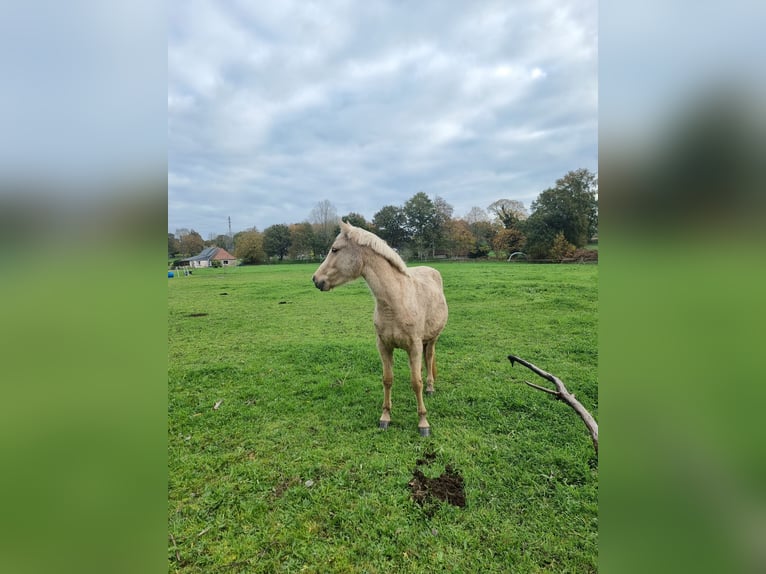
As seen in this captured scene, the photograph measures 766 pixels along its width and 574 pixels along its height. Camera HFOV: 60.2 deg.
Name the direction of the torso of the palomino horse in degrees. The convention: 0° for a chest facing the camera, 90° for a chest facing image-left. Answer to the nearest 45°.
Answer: approximately 45°

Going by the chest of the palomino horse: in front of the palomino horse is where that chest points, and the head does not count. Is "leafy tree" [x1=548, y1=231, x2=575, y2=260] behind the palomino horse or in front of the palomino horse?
behind

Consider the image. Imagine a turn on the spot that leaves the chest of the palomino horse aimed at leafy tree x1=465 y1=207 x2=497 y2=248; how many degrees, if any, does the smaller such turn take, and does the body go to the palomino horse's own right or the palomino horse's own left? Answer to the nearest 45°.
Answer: approximately 135° to the palomino horse's own right

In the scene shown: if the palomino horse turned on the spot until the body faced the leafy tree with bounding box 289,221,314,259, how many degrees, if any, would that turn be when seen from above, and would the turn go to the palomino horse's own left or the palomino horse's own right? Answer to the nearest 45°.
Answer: approximately 135° to the palomino horse's own right

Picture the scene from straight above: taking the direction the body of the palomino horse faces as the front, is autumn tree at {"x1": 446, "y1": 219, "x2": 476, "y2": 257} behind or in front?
behind

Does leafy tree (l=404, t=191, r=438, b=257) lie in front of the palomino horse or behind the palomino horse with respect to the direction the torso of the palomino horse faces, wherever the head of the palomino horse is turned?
behind

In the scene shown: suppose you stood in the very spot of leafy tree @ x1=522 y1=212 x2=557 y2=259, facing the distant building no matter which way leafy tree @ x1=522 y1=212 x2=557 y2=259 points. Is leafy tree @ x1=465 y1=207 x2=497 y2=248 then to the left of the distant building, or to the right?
right

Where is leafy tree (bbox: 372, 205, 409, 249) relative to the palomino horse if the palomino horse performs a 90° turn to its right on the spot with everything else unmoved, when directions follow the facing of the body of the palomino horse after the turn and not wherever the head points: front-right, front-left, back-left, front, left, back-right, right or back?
front-right

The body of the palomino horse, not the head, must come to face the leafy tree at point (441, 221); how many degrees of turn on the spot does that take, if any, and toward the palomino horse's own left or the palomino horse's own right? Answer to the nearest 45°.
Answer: approximately 135° to the palomino horse's own right

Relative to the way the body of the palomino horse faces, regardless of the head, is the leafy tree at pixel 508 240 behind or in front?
behind
